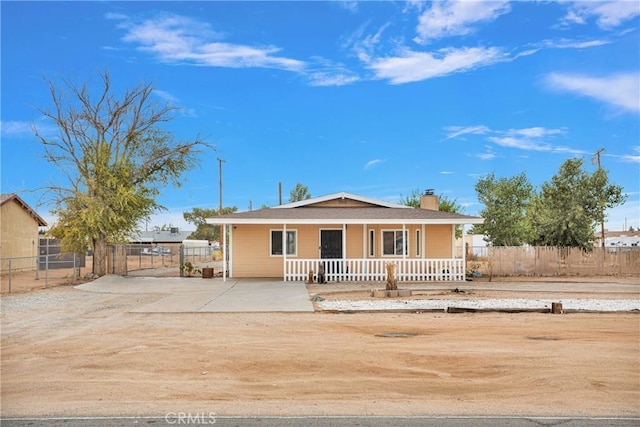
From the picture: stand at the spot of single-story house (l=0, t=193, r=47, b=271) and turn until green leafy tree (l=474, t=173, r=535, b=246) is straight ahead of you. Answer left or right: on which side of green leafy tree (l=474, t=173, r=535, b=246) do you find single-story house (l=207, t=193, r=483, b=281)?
right

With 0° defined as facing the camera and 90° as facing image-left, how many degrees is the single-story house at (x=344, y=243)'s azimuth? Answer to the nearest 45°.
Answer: approximately 0°

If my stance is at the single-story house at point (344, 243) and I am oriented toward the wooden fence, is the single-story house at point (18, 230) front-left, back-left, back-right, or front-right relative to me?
back-left

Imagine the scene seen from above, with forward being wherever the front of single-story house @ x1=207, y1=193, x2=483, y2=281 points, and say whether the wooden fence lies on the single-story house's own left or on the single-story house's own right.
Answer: on the single-story house's own left

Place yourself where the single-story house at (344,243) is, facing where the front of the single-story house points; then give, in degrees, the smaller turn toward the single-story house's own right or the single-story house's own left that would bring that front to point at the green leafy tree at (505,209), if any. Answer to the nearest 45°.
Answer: approximately 135° to the single-story house's own left

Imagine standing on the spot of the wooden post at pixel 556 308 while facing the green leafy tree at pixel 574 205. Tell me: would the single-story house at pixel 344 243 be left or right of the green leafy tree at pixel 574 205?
left

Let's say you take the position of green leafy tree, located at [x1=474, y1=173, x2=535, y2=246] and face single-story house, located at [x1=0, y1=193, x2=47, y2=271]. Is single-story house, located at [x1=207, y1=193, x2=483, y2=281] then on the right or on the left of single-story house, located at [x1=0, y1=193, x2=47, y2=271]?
left

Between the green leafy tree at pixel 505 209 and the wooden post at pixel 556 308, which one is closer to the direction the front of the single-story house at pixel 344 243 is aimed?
the wooden post

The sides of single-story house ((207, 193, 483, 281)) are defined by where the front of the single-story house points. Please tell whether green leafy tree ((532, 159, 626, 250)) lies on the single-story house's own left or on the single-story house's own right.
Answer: on the single-story house's own left

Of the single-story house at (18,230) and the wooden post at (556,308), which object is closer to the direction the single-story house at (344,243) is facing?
the wooden post

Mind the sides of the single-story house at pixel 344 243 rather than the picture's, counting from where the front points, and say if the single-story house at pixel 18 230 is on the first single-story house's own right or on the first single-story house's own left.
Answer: on the first single-story house's own right
